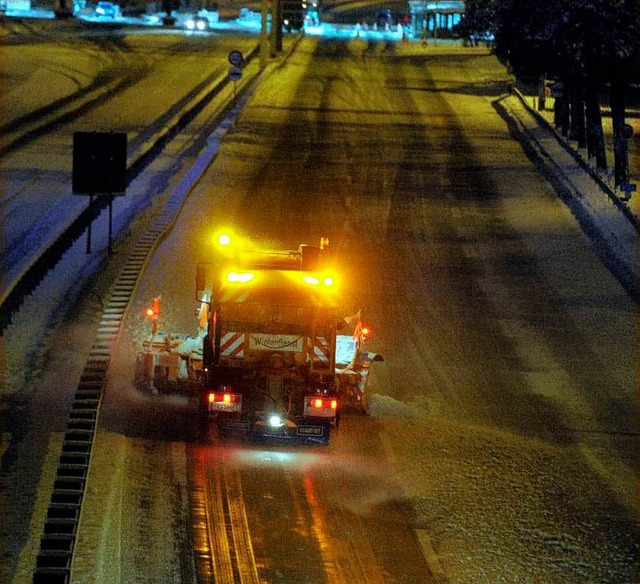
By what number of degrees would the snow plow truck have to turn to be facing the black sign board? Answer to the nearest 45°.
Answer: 0° — it already faces it

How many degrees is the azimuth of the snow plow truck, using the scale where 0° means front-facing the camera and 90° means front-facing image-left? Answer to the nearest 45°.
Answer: approximately 180°

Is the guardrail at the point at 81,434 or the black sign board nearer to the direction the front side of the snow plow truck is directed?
the black sign board
